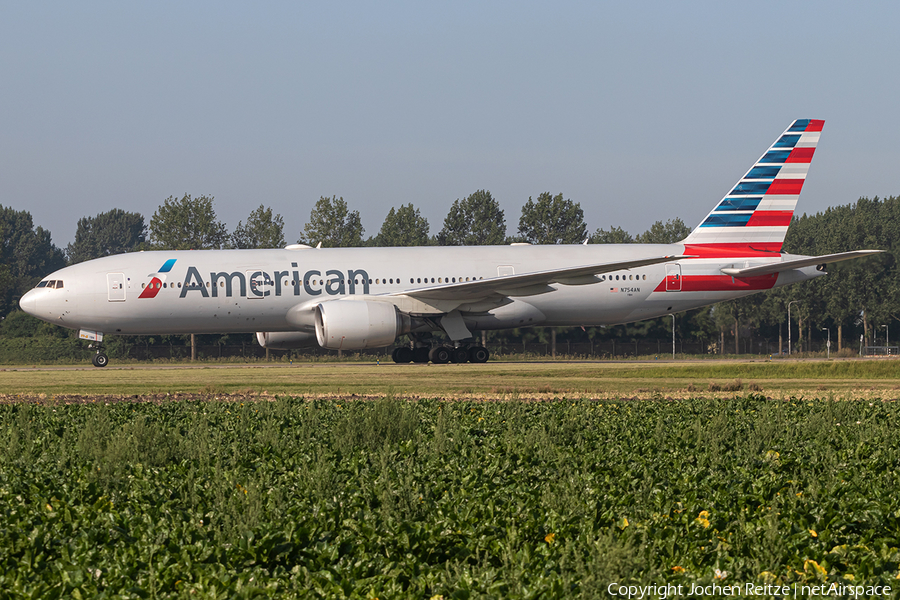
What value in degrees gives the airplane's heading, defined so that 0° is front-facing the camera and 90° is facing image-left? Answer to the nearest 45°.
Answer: approximately 90°

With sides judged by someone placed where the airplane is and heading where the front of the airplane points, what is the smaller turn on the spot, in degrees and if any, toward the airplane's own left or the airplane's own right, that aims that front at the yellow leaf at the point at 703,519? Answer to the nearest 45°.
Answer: approximately 90° to the airplane's own left

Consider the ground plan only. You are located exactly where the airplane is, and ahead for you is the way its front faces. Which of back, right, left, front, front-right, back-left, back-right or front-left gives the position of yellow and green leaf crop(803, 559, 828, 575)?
left
